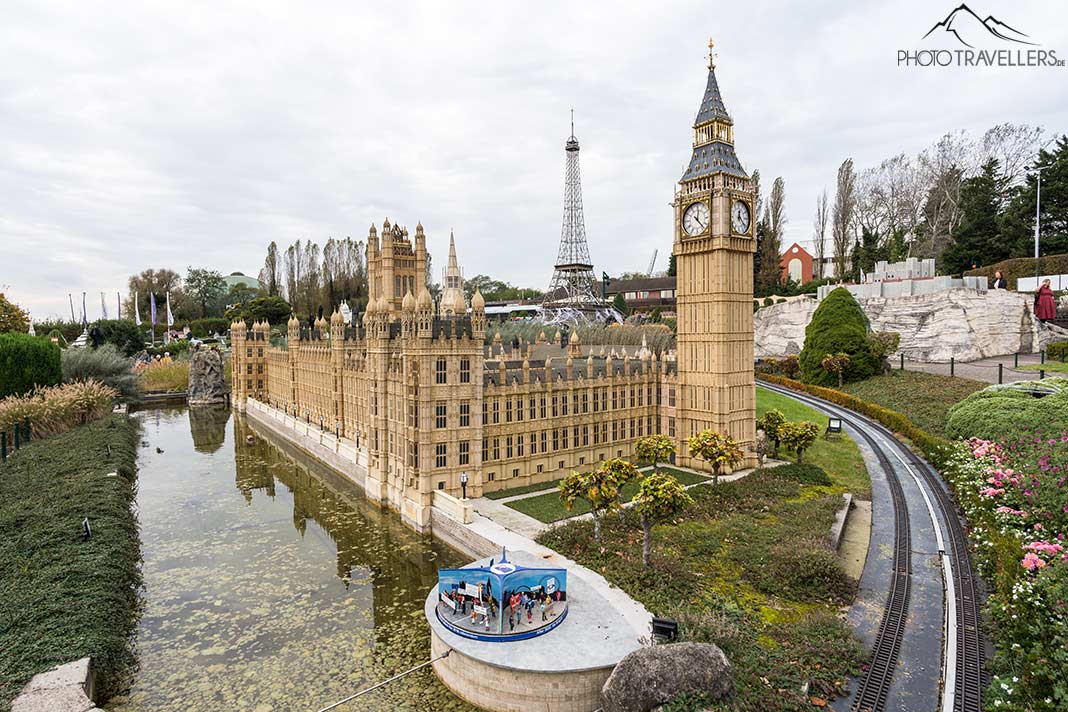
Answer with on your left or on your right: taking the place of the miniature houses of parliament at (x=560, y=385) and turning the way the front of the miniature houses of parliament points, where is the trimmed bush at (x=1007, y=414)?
on your left

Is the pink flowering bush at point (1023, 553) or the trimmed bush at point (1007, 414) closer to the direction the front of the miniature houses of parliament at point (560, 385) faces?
the pink flowering bush
